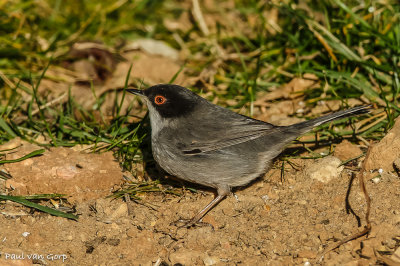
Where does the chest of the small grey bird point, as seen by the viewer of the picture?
to the viewer's left

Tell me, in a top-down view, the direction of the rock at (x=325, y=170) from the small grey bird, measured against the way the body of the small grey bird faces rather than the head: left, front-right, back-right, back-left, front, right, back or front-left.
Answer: back

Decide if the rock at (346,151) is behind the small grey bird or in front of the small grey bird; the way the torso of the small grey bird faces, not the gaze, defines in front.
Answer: behind

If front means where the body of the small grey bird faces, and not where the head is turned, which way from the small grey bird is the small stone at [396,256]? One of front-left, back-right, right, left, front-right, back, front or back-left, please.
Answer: back-left

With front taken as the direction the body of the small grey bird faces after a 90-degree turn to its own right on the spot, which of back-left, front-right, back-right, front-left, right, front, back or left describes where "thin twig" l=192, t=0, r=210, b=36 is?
front

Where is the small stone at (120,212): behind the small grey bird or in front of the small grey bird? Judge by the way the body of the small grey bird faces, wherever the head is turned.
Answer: in front

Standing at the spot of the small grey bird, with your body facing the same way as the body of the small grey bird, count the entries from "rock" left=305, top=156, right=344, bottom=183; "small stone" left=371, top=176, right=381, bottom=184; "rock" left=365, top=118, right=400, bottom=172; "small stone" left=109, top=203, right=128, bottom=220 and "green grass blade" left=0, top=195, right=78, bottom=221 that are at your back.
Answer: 3

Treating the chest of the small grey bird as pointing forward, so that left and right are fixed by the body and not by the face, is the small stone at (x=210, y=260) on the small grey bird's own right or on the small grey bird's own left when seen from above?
on the small grey bird's own left

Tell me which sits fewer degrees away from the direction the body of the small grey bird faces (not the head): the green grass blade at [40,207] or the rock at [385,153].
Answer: the green grass blade

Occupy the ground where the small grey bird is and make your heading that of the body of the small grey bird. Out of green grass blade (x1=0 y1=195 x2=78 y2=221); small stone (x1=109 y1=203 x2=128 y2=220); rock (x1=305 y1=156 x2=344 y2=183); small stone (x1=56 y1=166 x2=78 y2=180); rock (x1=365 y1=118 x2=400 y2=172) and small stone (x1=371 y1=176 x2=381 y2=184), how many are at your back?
3

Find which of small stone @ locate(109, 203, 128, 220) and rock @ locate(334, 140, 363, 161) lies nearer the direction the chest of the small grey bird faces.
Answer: the small stone

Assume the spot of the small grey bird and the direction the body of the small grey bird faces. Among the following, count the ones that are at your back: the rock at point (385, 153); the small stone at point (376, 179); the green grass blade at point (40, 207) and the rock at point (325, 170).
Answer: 3

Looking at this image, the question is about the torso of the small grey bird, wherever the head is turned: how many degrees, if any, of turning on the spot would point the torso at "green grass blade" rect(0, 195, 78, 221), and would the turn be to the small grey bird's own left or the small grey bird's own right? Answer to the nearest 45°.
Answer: approximately 45° to the small grey bird's own left

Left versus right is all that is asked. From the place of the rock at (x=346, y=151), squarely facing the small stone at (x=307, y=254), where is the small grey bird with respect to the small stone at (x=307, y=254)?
right

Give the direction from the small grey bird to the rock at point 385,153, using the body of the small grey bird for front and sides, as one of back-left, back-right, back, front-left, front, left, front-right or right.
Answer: back
